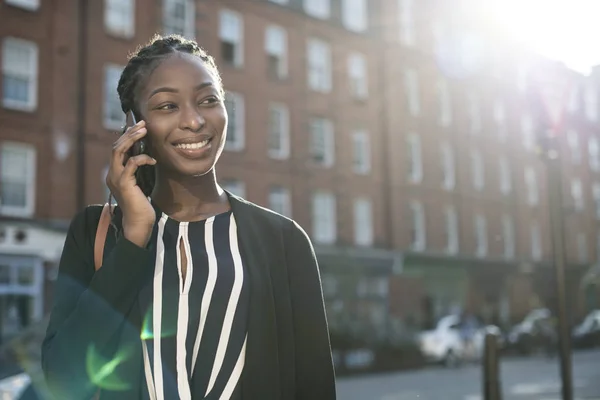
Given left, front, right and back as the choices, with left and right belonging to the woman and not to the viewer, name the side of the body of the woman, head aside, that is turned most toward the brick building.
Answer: back

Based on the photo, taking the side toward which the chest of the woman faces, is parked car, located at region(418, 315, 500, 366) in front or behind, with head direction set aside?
behind

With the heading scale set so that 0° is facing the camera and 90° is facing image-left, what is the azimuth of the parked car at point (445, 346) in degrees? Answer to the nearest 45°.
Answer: approximately 45°

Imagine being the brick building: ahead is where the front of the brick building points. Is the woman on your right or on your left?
on your right

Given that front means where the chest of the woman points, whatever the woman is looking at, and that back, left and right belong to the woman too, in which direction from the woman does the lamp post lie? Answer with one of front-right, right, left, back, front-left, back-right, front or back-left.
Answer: back-left

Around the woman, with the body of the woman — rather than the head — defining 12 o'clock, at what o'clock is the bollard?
The bollard is roughly at 7 o'clock from the woman.
